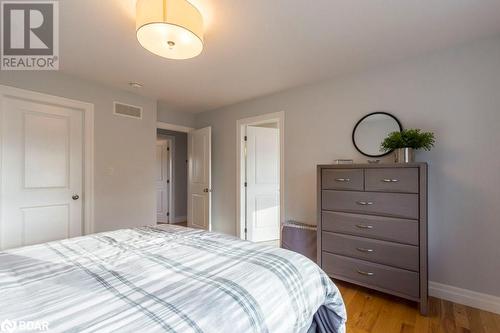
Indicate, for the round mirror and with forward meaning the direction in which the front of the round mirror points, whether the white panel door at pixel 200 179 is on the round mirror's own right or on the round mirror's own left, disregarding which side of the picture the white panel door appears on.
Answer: on the round mirror's own right

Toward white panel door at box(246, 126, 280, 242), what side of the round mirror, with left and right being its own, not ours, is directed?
right

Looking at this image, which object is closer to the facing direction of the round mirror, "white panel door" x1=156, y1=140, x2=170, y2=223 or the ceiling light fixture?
the ceiling light fixture

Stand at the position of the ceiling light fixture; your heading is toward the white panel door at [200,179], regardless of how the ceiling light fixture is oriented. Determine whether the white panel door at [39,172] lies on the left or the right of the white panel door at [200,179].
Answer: left

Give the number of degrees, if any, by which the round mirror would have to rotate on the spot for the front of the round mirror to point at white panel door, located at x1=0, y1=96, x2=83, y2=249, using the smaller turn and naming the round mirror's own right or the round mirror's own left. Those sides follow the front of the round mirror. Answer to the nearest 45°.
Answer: approximately 45° to the round mirror's own right

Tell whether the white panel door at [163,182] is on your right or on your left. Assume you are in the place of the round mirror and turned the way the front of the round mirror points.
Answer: on your right

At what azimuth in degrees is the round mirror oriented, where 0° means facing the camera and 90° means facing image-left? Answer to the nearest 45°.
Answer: approximately 0°
